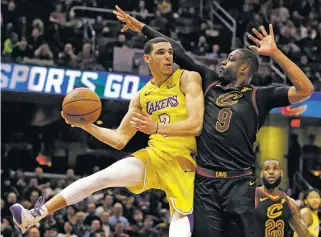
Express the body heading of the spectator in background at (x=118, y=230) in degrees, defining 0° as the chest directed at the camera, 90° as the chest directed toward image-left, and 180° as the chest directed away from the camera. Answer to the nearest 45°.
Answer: approximately 0°

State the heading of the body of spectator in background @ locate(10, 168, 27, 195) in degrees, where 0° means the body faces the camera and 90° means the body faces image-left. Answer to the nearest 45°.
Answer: approximately 0°

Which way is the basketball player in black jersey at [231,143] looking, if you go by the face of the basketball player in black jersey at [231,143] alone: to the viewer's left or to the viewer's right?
to the viewer's left
